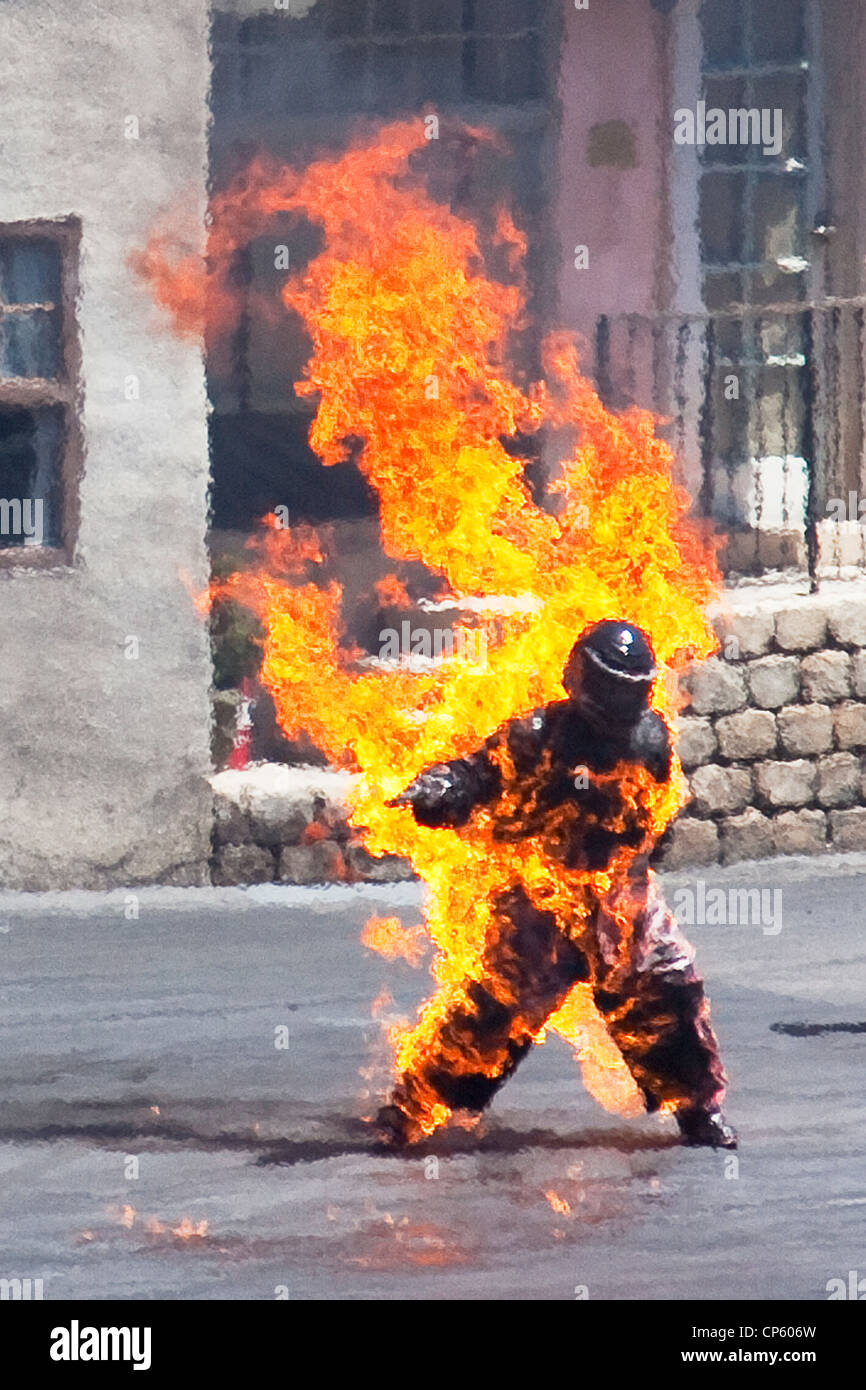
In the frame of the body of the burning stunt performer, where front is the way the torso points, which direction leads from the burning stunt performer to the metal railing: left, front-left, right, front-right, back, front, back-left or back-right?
back-left

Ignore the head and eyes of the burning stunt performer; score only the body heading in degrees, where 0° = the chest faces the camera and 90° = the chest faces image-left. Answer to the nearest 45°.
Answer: approximately 315°

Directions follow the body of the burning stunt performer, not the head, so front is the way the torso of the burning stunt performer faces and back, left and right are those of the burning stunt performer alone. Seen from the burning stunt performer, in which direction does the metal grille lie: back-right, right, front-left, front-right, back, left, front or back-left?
back-left
